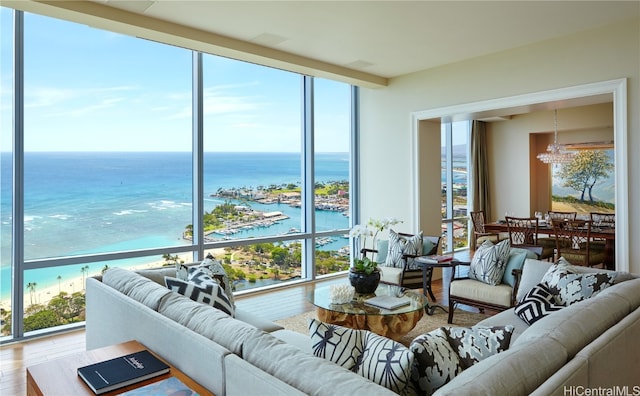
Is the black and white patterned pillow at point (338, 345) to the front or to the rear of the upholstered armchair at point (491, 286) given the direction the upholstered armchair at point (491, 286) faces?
to the front

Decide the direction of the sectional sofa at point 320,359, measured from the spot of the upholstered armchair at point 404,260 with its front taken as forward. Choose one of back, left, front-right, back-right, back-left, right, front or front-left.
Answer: front-left

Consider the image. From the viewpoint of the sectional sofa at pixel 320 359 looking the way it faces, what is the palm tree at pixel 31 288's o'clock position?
The palm tree is roughly at 10 o'clock from the sectional sofa.

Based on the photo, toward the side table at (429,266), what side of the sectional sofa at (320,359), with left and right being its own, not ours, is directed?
front

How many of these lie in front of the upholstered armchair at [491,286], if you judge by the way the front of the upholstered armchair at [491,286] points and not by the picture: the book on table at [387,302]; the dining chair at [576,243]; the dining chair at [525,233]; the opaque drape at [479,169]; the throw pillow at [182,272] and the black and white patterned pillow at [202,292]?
3

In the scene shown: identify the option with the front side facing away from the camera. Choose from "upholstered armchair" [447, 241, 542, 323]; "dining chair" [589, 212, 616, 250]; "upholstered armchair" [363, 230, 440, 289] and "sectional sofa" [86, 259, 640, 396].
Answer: the sectional sofa

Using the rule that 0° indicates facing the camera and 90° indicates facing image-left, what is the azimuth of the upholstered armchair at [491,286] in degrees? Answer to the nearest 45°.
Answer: approximately 45°

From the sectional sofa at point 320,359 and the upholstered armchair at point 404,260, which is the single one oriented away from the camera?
the sectional sofa

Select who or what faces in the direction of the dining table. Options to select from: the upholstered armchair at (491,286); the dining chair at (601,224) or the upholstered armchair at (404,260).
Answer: the dining chair

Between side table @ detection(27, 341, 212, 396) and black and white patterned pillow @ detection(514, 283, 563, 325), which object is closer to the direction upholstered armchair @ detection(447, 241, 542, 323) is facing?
the side table

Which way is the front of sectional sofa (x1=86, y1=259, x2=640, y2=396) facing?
away from the camera

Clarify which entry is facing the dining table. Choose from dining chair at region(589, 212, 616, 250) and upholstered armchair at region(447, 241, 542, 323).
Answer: the dining chair

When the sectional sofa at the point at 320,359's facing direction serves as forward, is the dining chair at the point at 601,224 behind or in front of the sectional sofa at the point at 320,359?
in front
